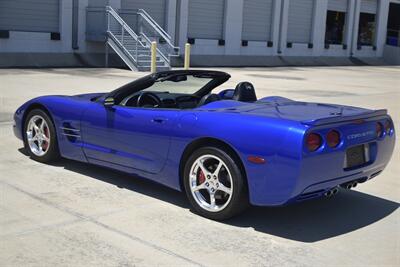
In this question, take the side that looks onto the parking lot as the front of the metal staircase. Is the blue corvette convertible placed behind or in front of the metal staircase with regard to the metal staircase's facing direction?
in front

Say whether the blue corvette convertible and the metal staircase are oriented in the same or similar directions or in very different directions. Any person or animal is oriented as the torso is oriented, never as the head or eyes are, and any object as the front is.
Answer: very different directions

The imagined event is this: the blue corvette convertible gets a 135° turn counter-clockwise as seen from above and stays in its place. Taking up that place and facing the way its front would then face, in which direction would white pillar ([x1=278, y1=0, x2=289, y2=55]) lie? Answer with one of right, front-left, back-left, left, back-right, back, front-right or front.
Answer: back

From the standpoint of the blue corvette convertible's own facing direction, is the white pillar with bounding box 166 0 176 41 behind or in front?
in front

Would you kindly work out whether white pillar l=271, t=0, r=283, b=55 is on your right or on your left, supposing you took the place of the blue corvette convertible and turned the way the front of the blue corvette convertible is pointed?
on your right

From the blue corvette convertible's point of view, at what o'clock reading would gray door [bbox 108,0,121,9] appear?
The gray door is roughly at 1 o'clock from the blue corvette convertible.

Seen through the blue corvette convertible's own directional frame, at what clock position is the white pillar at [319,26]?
The white pillar is roughly at 2 o'clock from the blue corvette convertible.

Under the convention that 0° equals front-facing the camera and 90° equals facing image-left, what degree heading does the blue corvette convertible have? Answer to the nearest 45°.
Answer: approximately 135°

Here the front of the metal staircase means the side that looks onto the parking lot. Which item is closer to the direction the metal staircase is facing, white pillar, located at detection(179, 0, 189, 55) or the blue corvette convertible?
the blue corvette convertible

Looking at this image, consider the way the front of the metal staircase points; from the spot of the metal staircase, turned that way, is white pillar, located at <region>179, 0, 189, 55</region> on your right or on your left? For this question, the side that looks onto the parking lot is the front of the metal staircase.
on your left

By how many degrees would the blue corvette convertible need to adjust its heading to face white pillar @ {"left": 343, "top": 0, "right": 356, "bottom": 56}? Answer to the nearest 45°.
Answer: approximately 45° to its right

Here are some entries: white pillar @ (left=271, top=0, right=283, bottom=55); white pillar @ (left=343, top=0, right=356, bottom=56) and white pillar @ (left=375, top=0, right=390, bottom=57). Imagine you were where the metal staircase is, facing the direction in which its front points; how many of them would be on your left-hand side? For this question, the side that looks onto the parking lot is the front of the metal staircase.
3
